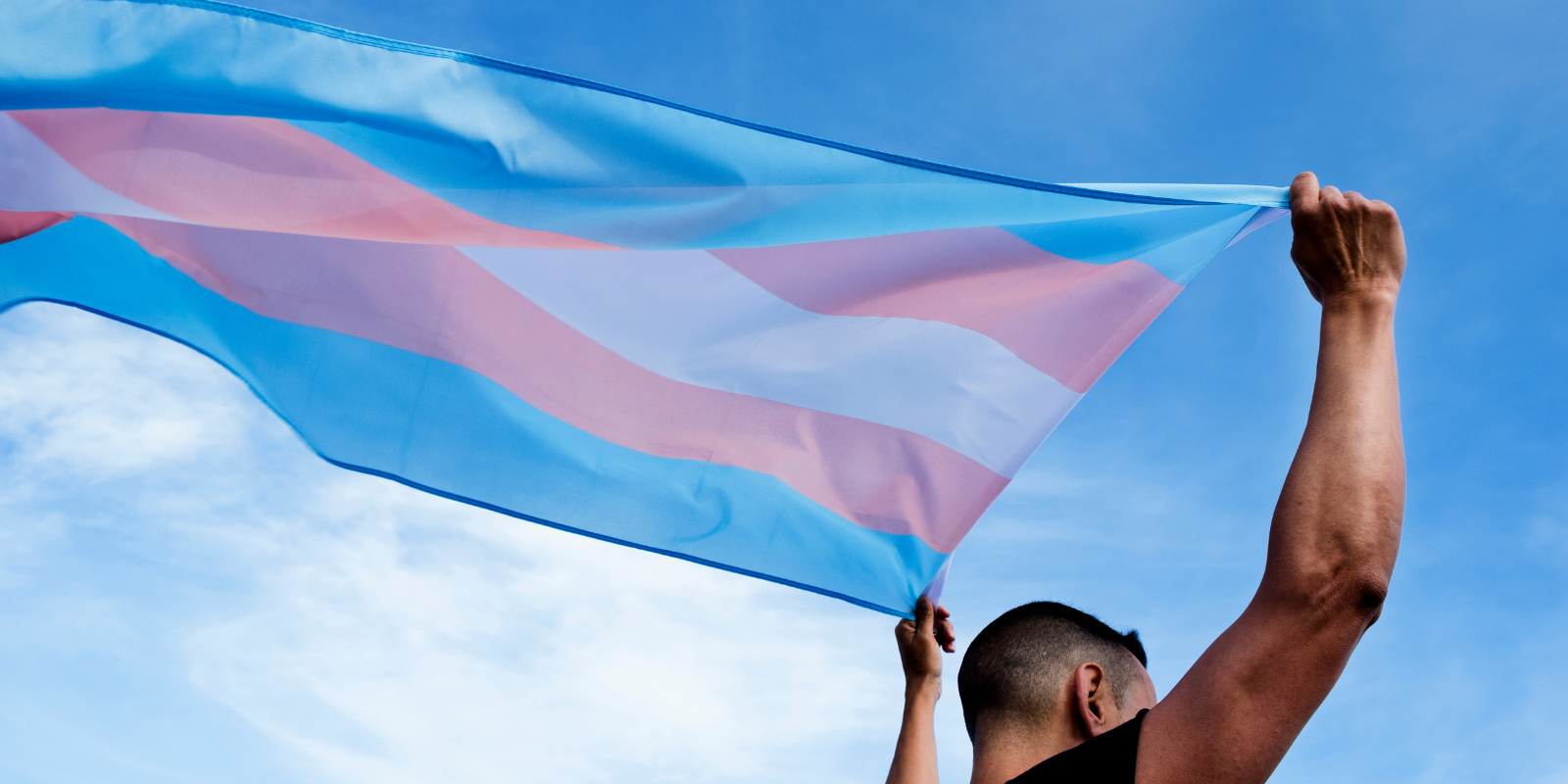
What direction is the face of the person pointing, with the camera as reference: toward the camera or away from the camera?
away from the camera

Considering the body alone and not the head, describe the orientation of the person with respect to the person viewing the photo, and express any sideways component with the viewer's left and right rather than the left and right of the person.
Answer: facing away from the viewer and to the right of the viewer
